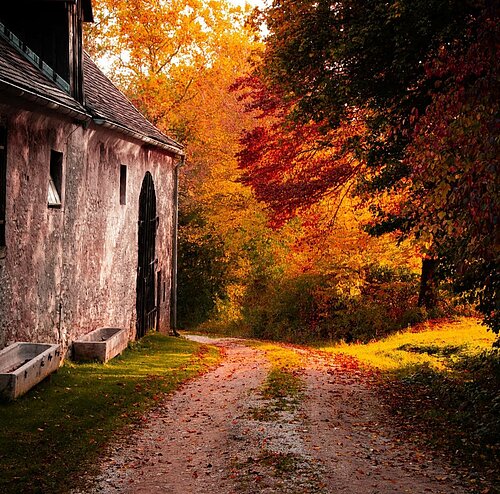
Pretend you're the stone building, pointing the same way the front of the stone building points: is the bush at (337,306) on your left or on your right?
on your left

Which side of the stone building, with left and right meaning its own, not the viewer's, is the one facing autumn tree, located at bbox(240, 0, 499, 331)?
front

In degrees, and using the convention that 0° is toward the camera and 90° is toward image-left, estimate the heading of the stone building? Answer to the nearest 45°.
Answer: approximately 315°
